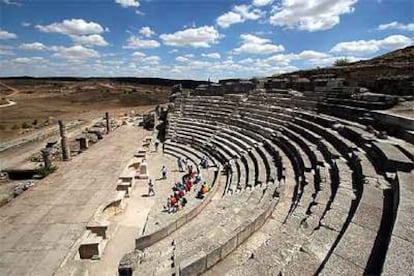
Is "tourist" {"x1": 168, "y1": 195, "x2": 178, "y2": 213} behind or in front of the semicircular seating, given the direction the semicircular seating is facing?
in front

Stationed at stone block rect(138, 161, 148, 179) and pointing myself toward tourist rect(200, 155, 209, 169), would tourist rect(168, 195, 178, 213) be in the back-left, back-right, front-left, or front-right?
front-right

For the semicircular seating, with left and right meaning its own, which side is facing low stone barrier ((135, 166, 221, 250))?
front

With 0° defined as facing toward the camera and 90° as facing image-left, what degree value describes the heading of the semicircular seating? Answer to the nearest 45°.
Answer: approximately 90°

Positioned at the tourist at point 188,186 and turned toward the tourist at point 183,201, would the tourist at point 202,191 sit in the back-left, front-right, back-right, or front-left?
front-left

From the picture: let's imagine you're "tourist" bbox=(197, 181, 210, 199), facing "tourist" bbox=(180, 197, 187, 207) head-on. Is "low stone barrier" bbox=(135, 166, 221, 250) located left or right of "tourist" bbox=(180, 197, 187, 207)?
left

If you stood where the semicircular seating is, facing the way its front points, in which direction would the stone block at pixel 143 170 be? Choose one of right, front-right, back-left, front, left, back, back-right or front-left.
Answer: front-right

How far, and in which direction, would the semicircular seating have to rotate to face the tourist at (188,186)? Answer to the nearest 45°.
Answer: approximately 45° to its right
